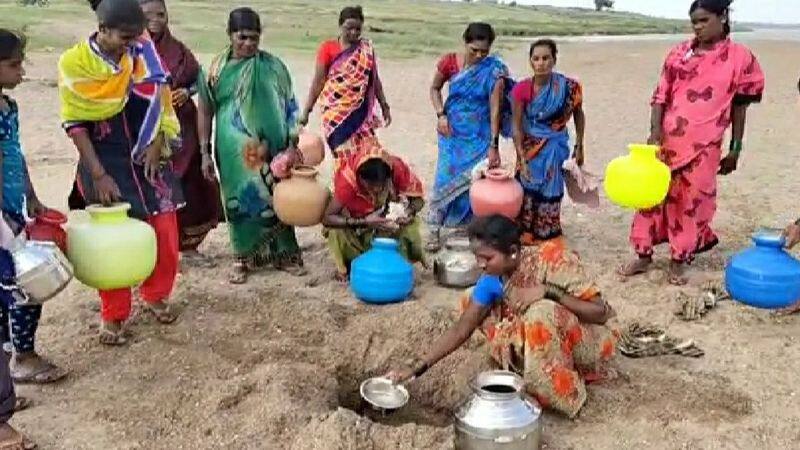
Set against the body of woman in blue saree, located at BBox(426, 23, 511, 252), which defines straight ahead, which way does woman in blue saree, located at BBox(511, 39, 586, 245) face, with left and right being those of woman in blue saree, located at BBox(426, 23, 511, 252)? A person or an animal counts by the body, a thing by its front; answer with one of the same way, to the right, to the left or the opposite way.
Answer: the same way

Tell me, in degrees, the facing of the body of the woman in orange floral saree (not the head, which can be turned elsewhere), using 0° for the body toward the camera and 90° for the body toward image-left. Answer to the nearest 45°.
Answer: approximately 45°

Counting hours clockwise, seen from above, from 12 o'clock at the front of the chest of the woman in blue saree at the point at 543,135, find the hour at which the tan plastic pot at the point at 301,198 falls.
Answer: The tan plastic pot is roughly at 2 o'clock from the woman in blue saree.

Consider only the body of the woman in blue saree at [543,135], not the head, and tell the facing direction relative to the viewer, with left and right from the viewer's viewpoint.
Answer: facing the viewer

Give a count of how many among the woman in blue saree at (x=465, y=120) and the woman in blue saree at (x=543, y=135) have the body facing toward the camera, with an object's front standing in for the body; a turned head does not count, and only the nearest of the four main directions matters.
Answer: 2

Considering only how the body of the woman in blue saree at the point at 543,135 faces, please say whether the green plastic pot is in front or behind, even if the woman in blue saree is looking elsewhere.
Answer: in front

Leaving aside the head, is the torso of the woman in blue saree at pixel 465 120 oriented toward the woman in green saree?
no

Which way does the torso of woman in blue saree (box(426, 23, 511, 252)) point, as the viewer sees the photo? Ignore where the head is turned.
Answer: toward the camera

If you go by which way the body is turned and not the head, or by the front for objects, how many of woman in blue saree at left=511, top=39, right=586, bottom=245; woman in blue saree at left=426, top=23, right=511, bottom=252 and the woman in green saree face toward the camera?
3

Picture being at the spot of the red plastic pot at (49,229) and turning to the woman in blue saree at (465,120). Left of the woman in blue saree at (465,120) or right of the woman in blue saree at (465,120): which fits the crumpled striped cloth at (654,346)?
right

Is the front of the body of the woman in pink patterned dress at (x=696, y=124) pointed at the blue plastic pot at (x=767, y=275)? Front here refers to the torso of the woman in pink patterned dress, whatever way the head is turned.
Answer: no

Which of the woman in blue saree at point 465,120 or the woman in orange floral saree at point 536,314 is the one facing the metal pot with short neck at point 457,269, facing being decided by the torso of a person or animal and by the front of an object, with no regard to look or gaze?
the woman in blue saree

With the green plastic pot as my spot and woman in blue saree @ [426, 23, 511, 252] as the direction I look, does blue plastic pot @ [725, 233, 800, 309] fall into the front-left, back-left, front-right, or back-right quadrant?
front-right

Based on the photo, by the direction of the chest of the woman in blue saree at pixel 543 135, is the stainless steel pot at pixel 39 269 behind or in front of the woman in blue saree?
in front

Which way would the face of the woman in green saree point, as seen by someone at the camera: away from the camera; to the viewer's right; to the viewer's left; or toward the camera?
toward the camera

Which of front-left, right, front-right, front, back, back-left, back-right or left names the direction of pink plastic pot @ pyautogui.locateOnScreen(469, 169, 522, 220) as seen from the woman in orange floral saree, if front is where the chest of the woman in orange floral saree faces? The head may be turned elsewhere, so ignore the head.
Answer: back-right

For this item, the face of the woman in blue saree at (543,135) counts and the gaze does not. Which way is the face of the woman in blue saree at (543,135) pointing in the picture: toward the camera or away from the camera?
toward the camera
